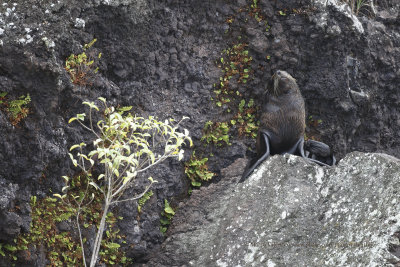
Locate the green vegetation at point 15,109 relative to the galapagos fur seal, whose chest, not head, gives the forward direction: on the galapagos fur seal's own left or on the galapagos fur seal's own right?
on the galapagos fur seal's own right

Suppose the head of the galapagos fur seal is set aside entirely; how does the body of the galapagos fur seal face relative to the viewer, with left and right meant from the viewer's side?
facing the viewer

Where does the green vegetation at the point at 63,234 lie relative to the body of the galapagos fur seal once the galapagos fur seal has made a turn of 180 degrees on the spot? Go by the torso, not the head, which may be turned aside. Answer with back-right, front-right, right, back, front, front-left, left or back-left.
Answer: back-left

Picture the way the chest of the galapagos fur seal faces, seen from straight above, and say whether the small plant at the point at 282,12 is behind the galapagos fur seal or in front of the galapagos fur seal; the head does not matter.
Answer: behind

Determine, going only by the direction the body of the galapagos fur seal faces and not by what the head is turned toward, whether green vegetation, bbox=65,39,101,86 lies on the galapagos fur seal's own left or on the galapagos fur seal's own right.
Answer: on the galapagos fur seal's own right

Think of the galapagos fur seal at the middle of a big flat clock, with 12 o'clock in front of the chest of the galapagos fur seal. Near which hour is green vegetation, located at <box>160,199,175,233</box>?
The green vegetation is roughly at 2 o'clock from the galapagos fur seal.

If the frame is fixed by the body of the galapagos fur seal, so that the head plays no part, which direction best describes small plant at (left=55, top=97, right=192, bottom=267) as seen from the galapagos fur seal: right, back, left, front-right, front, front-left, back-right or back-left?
front-right

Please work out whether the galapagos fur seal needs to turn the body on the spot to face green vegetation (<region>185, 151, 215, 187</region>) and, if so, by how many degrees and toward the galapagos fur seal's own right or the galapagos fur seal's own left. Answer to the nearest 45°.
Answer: approximately 90° to the galapagos fur seal's own right
